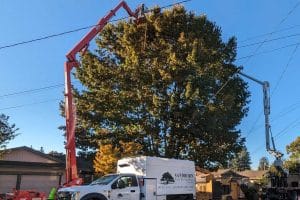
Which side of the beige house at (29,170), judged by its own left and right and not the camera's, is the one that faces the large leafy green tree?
left

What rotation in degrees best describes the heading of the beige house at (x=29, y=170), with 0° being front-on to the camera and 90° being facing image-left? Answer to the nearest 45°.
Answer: approximately 0°
